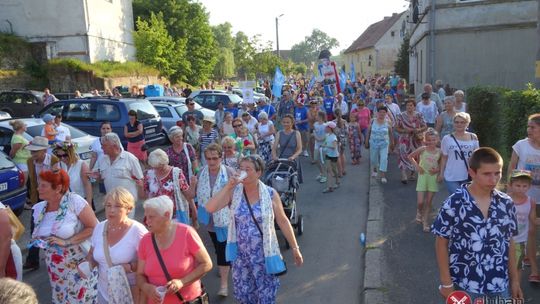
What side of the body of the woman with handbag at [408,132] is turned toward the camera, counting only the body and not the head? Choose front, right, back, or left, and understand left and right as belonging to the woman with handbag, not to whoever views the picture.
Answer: front

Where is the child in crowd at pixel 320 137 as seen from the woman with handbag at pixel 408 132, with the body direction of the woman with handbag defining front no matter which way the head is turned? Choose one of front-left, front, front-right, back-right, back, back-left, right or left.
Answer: right

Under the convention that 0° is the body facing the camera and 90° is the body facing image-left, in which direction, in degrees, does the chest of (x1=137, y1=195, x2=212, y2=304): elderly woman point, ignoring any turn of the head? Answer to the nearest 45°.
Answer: approximately 45°

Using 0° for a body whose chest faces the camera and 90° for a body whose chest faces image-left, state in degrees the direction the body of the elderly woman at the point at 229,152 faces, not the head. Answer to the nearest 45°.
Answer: approximately 0°

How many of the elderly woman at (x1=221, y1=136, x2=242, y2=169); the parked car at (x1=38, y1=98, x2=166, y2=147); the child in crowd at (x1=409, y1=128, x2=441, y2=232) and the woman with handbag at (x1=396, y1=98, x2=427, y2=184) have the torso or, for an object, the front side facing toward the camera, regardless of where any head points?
3

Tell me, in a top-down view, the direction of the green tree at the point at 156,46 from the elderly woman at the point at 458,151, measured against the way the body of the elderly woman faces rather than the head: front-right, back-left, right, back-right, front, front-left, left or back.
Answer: back-right

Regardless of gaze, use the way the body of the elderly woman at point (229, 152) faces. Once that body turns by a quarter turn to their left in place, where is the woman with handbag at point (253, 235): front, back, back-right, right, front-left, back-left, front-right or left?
right

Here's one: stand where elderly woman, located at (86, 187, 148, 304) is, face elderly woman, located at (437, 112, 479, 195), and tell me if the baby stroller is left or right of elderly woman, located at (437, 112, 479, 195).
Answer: left

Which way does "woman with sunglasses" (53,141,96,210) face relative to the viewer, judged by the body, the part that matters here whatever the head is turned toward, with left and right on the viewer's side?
facing the viewer and to the left of the viewer

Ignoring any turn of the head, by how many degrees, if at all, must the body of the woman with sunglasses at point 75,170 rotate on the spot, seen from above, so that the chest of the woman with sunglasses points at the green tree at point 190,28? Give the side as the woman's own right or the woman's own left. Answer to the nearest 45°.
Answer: approximately 135° to the woman's own right

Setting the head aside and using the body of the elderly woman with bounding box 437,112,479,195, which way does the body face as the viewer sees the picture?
toward the camera

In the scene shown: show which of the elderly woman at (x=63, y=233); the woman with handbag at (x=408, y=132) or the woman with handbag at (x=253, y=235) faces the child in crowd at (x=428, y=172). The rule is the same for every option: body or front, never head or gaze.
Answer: the woman with handbag at (x=408, y=132)

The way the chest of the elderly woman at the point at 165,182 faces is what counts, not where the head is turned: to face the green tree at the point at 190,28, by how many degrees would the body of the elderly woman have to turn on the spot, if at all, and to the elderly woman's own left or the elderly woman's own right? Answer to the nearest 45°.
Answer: approximately 135° to the elderly woman's own right
